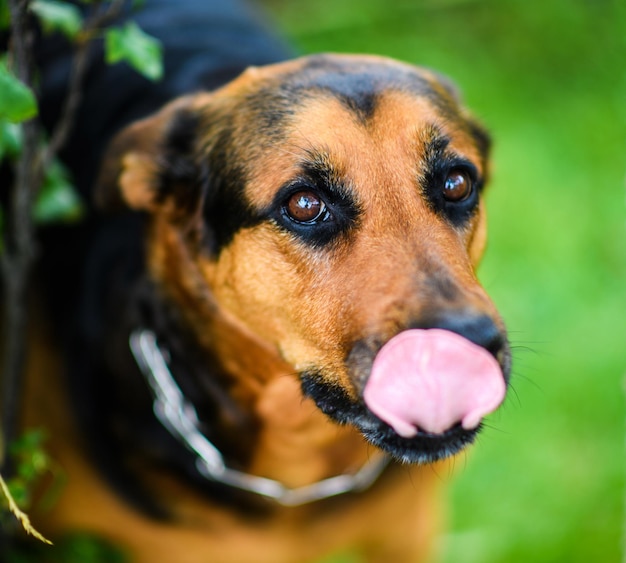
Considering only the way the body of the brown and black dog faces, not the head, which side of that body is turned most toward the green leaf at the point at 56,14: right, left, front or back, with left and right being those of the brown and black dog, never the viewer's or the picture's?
right

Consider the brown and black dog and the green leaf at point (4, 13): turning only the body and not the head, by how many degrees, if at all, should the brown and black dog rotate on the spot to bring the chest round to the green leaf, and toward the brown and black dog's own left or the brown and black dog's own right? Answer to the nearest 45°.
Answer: approximately 90° to the brown and black dog's own right

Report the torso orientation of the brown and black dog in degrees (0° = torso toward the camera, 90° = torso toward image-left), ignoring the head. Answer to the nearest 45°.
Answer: approximately 315°
